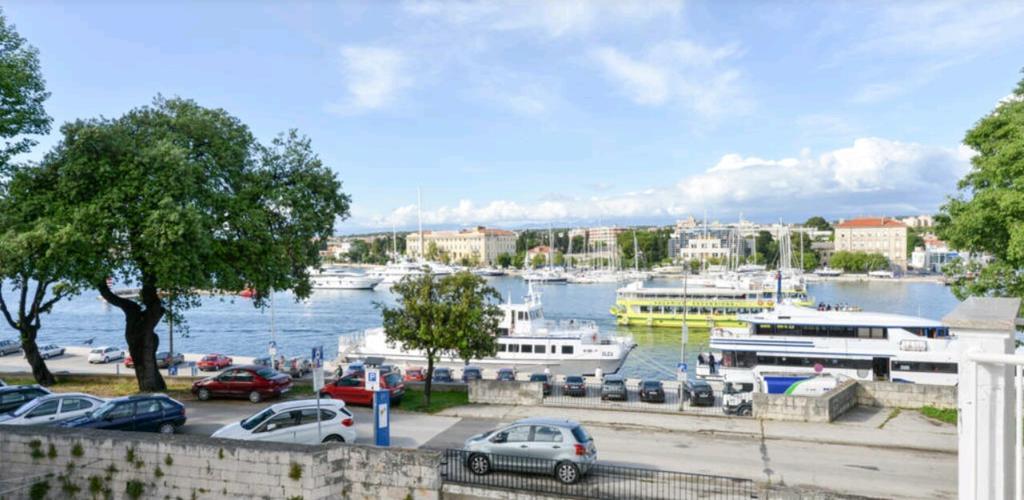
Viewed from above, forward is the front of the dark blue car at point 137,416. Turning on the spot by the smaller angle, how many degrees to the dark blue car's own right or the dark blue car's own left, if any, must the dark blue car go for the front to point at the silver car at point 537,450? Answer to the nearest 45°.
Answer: approximately 135° to the dark blue car's own left

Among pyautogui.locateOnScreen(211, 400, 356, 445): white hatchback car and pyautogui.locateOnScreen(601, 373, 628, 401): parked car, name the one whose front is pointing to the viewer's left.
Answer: the white hatchback car

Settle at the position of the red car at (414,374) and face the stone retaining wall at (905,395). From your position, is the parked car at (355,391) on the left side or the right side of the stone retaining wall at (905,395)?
right

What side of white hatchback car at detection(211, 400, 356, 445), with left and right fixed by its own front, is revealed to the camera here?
left

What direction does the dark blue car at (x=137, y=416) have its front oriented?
to the viewer's left

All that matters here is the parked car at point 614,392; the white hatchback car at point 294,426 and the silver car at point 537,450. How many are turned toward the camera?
1

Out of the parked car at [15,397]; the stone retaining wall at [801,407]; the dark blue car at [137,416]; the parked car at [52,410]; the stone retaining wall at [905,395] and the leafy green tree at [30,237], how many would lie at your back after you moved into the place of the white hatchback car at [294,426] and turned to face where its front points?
2

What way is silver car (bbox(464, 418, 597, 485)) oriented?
to the viewer's left

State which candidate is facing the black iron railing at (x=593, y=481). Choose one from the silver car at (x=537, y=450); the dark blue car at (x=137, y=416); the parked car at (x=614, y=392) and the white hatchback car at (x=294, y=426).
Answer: the parked car

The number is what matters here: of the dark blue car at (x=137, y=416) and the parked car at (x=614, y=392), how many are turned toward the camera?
1

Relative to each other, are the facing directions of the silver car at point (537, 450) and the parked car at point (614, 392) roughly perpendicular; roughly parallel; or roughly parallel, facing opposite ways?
roughly perpendicular

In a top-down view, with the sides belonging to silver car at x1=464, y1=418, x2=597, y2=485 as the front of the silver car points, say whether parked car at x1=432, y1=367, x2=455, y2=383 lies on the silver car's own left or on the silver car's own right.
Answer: on the silver car's own right

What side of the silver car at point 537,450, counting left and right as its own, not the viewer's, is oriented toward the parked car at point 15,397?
front

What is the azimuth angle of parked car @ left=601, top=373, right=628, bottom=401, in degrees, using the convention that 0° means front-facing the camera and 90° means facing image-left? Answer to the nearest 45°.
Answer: approximately 0°
